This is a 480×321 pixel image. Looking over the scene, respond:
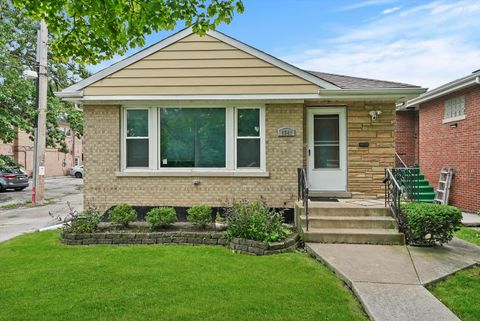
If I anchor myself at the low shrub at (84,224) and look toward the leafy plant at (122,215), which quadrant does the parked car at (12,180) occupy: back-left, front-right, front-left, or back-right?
back-left

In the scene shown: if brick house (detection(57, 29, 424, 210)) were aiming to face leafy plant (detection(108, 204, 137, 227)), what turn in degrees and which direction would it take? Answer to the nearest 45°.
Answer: approximately 45° to its right

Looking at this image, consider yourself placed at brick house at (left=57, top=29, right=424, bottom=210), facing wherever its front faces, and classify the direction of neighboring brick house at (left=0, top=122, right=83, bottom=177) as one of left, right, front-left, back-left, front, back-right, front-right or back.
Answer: back-right

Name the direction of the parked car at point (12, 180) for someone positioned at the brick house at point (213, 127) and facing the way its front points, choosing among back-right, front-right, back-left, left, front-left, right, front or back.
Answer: back-right

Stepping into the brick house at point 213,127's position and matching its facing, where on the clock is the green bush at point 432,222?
The green bush is roughly at 10 o'clock from the brick house.

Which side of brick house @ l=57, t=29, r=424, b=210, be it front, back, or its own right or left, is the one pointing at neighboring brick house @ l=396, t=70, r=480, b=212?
left

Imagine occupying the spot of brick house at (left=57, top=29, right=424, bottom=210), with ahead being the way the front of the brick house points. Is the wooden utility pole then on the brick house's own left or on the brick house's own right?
on the brick house's own right

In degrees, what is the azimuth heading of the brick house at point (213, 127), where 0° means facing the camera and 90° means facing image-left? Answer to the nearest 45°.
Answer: approximately 0°

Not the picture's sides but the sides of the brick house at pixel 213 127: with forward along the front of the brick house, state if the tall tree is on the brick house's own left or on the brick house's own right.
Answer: on the brick house's own right
